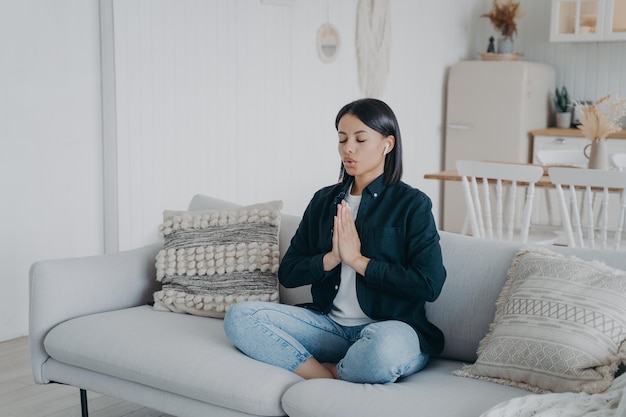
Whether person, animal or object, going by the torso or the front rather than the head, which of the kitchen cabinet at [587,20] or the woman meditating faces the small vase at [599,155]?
the kitchen cabinet

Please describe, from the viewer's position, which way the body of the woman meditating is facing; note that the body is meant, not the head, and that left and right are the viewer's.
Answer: facing the viewer and to the left of the viewer

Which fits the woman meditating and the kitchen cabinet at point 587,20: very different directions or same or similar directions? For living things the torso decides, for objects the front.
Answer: same or similar directions

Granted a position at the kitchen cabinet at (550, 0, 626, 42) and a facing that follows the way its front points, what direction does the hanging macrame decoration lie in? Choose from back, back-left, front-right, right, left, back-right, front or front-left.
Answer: front-right

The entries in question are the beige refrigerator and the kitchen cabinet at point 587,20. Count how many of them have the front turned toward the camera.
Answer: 2

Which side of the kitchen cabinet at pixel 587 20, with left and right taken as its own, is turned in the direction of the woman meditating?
front

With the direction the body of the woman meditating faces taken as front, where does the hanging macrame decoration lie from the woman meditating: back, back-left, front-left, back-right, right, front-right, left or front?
back-right

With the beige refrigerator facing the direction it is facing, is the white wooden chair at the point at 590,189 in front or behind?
in front

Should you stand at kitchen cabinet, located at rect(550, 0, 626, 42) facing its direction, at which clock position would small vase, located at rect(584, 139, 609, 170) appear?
The small vase is roughly at 12 o'clock from the kitchen cabinet.

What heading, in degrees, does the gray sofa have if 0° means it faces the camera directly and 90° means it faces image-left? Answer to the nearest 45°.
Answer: approximately 45°

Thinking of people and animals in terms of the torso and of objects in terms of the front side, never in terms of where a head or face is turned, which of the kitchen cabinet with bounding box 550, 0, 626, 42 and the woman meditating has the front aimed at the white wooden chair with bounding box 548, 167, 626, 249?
the kitchen cabinet

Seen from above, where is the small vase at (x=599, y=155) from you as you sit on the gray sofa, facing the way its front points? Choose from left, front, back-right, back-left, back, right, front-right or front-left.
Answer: back

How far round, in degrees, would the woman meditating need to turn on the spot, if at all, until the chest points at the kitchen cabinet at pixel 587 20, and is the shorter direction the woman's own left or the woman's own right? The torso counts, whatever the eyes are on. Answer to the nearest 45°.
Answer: approximately 180°

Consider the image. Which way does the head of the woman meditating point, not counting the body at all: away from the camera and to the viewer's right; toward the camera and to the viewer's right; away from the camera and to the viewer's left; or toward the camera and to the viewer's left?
toward the camera and to the viewer's left

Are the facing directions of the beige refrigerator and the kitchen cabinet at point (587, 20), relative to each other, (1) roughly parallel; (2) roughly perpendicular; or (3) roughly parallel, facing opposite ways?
roughly parallel

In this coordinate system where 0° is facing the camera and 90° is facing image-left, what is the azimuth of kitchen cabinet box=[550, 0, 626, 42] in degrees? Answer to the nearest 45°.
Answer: approximately 0°

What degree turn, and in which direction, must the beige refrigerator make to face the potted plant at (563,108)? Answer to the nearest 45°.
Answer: approximately 135° to its left

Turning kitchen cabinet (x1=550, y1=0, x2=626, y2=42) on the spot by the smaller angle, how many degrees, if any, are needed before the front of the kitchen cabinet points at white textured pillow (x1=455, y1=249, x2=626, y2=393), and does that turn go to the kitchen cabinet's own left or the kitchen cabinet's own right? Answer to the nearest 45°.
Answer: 0° — it already faces it

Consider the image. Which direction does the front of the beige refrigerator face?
toward the camera

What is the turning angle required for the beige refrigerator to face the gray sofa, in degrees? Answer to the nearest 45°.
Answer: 0° — it already faces it
